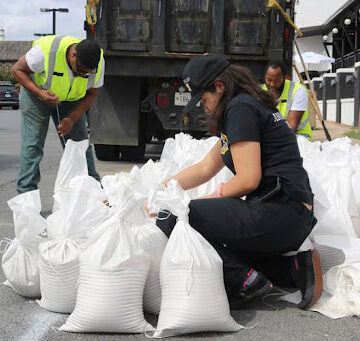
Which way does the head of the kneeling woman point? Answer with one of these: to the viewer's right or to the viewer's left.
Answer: to the viewer's left

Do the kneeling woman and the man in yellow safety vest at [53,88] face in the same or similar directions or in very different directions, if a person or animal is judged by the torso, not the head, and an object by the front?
very different directions

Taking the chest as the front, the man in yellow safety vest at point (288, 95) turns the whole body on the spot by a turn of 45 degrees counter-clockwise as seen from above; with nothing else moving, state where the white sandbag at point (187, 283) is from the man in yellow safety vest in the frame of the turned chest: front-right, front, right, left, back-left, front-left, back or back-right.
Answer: front

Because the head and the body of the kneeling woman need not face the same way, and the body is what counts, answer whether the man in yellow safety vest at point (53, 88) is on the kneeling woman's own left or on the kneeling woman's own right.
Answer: on the kneeling woman's own right

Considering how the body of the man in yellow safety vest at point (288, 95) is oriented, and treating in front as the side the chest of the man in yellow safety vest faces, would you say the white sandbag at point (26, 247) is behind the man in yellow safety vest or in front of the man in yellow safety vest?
in front

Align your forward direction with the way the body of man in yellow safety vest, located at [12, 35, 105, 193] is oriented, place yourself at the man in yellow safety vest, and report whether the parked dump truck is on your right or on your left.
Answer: on your left

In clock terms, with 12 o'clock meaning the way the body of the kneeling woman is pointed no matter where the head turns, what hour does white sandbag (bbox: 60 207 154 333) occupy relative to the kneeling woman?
The white sandbag is roughly at 11 o'clock from the kneeling woman.

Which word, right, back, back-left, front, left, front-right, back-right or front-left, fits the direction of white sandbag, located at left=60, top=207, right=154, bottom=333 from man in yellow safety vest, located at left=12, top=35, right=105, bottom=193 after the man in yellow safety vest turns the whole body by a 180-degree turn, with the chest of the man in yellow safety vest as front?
back-left

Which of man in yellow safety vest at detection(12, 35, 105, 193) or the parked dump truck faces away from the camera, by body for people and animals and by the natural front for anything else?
the parked dump truck

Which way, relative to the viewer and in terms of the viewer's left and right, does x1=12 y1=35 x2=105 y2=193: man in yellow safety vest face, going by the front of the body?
facing the viewer and to the right of the viewer

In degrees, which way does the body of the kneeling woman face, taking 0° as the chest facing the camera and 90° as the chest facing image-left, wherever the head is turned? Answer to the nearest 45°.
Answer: approximately 90°

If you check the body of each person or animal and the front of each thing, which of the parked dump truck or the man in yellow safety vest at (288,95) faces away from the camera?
the parked dump truck

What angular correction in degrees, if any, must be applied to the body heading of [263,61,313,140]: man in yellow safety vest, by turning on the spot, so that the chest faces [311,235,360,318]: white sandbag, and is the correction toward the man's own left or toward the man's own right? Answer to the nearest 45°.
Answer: approximately 45° to the man's own left

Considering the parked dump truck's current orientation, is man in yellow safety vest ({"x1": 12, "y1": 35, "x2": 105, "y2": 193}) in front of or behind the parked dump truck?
behind

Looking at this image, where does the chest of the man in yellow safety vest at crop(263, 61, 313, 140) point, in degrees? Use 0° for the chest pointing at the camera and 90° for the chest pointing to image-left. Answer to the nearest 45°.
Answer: approximately 45°

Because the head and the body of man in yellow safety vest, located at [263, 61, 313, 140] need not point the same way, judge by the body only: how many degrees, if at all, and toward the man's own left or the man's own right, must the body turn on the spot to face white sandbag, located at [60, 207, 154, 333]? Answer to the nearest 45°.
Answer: approximately 45° to the man's own left

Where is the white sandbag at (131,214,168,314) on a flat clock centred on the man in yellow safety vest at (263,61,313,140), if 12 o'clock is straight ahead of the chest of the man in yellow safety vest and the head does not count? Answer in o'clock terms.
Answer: The white sandbag is roughly at 11 o'clock from the man in yellow safety vest.

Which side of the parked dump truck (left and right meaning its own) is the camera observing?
back
